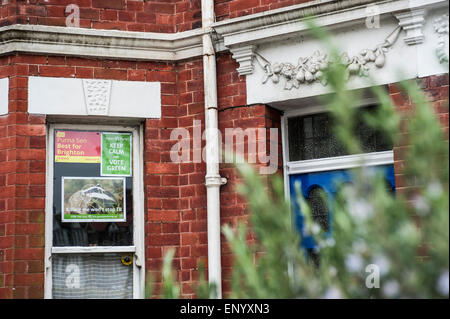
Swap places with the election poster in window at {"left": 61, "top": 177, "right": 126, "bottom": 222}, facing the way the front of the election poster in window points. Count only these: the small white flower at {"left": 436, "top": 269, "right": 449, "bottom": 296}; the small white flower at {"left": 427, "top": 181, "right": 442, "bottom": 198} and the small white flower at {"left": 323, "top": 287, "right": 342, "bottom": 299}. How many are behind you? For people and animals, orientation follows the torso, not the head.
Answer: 0

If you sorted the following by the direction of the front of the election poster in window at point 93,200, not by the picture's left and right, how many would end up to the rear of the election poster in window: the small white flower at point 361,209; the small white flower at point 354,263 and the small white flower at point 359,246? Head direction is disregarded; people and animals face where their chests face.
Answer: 0

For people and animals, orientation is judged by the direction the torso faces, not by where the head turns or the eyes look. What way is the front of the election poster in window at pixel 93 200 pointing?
toward the camera

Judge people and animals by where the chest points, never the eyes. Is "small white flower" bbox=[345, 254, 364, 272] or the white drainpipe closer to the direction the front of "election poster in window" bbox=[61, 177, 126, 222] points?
the small white flower

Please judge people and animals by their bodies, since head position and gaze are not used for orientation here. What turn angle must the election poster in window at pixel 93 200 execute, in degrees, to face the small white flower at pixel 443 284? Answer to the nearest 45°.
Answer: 0° — it already faces it

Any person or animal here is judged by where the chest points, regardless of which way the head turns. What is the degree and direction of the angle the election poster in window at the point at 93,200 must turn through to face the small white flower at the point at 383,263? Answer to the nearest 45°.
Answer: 0° — it already faces it

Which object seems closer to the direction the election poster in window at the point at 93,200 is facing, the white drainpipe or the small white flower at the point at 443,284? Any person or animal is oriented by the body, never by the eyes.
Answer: the small white flower

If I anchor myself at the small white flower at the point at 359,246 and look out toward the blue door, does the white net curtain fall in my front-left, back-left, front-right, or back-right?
front-left

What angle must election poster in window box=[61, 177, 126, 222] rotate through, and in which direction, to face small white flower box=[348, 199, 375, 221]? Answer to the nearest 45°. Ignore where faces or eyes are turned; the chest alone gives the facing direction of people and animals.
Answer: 0° — it already faces it

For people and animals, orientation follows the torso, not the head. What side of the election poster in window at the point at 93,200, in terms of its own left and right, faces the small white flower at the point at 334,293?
front

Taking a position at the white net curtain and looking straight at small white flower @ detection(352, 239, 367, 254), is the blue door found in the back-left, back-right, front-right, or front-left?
front-left

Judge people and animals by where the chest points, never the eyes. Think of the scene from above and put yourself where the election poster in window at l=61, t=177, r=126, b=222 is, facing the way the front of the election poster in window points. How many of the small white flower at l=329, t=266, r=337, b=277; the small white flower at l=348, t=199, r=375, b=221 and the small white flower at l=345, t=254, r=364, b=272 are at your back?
0

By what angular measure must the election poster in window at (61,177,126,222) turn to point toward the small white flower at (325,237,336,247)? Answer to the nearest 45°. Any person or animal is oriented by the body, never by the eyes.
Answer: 0° — it already faces it

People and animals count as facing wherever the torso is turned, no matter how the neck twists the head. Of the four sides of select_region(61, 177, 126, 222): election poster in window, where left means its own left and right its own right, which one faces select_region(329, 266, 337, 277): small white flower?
front

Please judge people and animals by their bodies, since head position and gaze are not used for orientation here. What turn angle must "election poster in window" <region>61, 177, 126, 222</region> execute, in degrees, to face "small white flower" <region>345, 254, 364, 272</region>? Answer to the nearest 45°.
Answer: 0° — it already faces it

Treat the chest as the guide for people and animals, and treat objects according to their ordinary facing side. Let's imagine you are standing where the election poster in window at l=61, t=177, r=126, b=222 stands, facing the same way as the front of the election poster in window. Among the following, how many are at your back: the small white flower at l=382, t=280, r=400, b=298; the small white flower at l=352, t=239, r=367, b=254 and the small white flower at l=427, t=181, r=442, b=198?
0
